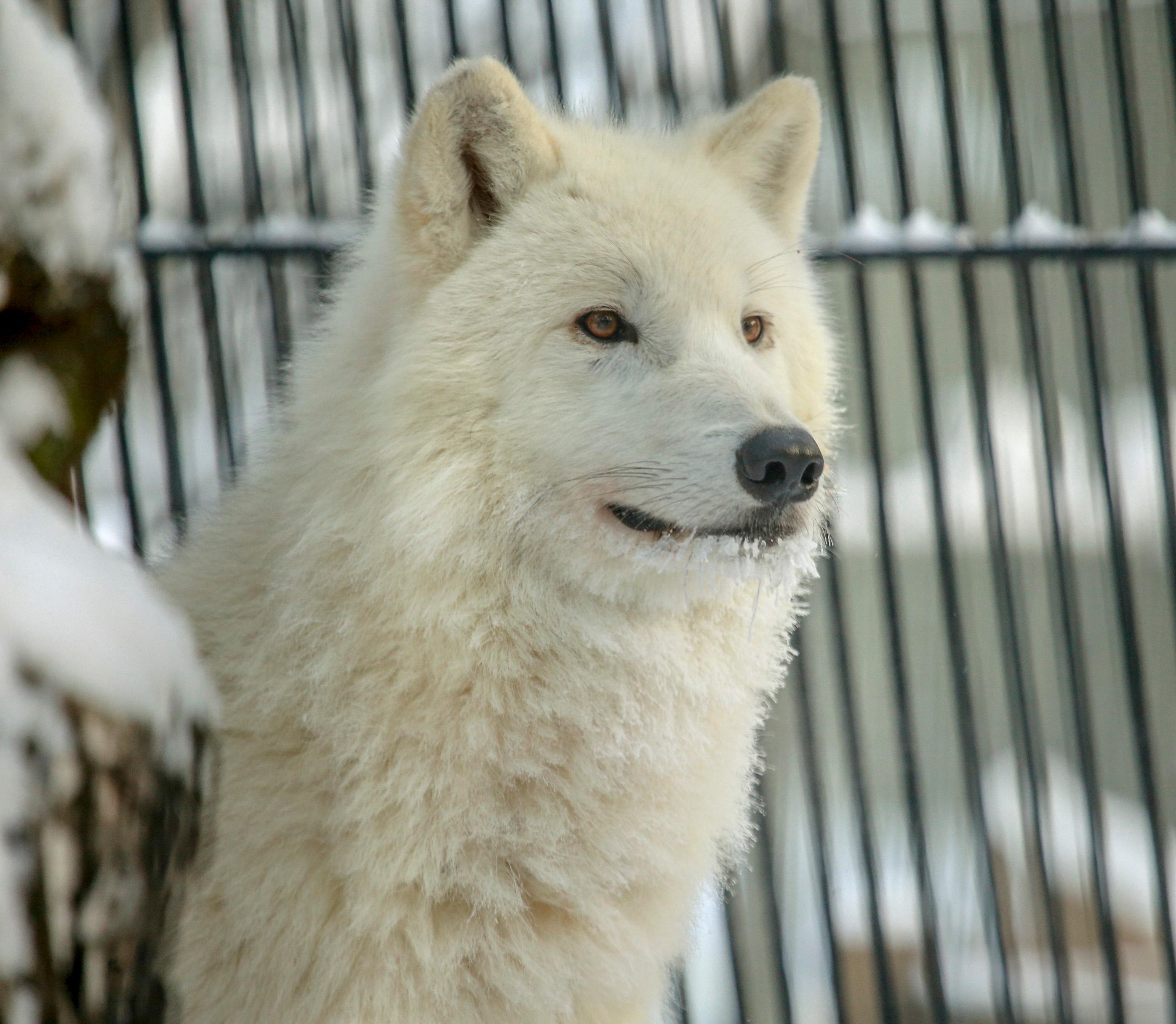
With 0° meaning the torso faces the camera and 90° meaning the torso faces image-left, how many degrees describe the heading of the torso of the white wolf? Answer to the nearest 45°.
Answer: approximately 315°
